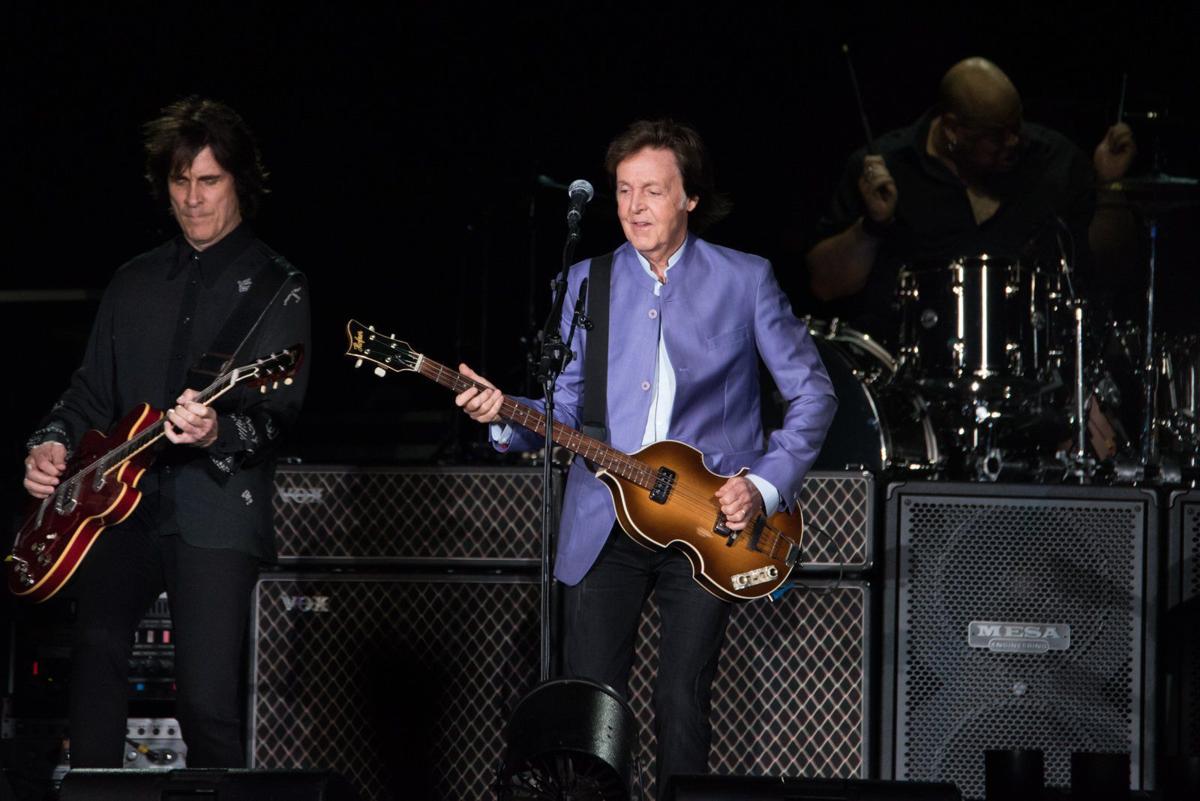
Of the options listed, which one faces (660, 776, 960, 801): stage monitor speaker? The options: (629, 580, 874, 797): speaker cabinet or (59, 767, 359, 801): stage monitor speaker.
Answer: the speaker cabinet

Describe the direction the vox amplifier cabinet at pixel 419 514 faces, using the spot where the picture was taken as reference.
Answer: facing the viewer

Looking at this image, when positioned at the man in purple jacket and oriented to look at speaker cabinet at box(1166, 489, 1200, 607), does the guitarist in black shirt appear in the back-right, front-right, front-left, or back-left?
back-left

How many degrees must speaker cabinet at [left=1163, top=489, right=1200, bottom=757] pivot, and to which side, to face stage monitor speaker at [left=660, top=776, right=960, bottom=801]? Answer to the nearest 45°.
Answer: approximately 45° to its right

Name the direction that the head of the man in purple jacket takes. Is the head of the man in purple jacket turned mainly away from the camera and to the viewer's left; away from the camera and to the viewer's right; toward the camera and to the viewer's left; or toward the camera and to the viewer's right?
toward the camera and to the viewer's left

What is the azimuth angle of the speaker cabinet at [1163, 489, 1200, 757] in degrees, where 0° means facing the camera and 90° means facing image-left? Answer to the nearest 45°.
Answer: approximately 0°

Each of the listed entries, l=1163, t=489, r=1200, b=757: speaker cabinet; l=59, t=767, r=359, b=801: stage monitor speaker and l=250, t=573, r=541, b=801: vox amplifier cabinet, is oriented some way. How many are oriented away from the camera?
1

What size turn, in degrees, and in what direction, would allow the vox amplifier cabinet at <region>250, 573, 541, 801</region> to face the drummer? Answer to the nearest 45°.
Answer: approximately 135° to its left

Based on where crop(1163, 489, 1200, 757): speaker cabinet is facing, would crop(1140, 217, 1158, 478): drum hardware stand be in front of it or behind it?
behind

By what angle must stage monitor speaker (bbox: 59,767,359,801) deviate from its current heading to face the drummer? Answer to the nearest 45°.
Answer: approximately 45° to its right

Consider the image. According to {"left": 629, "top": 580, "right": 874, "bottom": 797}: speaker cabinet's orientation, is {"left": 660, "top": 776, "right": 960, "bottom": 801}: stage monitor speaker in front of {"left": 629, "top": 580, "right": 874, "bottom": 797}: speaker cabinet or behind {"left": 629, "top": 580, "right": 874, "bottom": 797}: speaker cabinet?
in front

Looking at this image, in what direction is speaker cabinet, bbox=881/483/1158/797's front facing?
toward the camera

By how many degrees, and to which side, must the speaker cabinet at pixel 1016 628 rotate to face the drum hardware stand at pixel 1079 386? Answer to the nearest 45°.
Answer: approximately 180°

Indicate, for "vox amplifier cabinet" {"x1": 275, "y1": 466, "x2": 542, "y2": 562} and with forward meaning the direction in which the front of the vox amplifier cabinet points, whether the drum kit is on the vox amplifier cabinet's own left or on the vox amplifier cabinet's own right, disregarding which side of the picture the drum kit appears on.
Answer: on the vox amplifier cabinet's own left

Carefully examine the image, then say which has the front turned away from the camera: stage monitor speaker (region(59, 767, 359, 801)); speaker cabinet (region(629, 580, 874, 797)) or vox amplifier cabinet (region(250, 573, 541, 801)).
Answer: the stage monitor speaker
